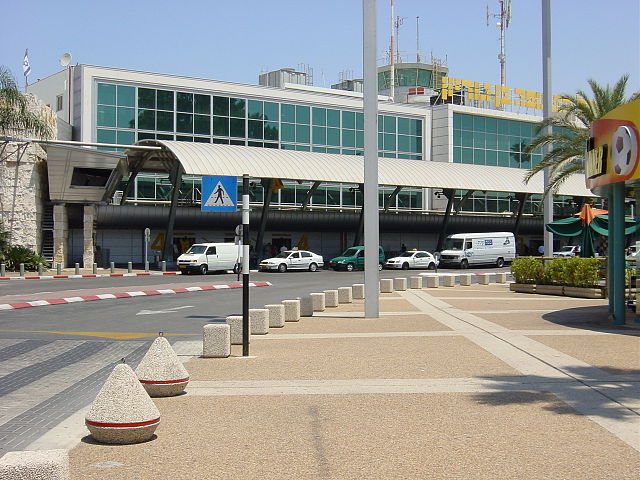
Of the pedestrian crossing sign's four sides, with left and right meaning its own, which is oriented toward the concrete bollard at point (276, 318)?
back

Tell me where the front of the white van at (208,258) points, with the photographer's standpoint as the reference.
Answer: facing the viewer and to the left of the viewer

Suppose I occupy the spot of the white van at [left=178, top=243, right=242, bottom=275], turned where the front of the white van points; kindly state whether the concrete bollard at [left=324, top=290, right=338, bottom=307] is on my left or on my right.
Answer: on my left

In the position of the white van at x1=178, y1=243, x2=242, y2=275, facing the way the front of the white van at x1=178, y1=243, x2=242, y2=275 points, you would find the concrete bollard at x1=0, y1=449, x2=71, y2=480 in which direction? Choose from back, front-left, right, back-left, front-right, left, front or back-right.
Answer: front-left

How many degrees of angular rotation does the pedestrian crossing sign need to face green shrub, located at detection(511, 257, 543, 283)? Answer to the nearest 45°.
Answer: approximately 135° to its left

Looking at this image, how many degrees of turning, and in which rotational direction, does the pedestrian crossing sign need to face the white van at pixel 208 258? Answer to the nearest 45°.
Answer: approximately 180°

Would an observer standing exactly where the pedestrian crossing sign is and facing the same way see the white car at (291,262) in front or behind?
behind

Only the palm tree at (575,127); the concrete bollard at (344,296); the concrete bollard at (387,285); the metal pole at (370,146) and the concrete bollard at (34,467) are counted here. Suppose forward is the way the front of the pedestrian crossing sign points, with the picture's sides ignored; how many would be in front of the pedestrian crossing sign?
1

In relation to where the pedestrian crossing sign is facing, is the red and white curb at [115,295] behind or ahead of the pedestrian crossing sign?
behind

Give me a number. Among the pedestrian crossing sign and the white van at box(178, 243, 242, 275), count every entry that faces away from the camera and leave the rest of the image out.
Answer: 0

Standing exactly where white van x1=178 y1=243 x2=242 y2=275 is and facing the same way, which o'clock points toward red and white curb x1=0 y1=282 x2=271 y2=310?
The red and white curb is roughly at 11 o'clock from the white van.

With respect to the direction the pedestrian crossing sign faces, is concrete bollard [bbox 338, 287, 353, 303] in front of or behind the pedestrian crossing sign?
behind

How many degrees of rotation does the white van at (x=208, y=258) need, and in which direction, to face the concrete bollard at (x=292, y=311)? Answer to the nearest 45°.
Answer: approximately 45° to its left

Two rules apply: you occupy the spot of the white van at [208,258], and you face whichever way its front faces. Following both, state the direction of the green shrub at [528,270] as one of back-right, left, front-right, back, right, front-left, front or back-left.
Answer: left

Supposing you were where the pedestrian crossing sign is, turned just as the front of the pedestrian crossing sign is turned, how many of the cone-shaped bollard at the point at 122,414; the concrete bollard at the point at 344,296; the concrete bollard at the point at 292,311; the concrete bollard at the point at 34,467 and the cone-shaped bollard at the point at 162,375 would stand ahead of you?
3

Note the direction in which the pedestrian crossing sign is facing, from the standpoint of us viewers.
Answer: facing the viewer

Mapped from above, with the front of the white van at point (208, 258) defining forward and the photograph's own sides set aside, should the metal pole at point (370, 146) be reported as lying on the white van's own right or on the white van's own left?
on the white van's own left
